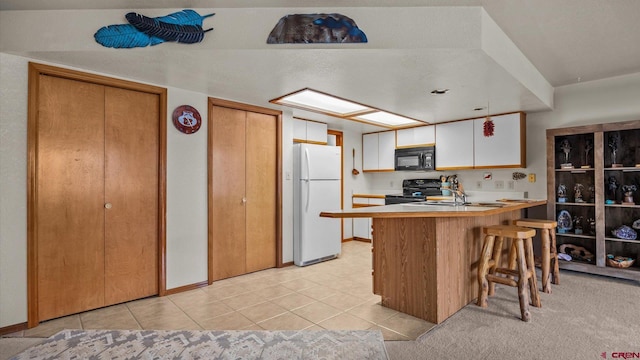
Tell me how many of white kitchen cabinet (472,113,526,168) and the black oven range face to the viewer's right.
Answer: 0

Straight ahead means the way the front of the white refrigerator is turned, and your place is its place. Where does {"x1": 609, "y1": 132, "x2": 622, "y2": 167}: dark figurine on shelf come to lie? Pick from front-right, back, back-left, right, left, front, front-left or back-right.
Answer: front-left

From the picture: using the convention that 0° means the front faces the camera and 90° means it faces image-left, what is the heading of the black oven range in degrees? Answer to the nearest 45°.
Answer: approximately 45°

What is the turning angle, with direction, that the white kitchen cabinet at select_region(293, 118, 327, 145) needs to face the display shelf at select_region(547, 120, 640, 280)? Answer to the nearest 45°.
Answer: approximately 45° to its left

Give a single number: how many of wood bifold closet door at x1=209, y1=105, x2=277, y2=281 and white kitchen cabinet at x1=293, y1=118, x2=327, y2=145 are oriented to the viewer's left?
0

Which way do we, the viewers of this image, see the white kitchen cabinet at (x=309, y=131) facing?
facing the viewer and to the right of the viewer

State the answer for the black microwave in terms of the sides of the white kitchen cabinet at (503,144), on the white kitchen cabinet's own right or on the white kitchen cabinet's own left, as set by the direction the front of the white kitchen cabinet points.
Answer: on the white kitchen cabinet's own right

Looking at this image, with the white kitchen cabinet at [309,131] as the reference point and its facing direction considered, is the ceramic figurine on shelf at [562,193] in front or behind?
in front

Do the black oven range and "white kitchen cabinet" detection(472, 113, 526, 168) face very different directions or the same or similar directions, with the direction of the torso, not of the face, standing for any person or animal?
same or similar directions

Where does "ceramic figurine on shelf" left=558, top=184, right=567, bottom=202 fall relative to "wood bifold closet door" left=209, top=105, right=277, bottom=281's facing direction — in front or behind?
in front

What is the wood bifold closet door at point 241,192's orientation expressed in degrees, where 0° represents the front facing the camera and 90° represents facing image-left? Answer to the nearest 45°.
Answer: approximately 315°

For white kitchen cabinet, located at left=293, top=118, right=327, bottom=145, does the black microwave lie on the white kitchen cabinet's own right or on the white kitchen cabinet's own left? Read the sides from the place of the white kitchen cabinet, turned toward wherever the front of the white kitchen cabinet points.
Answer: on the white kitchen cabinet's own left

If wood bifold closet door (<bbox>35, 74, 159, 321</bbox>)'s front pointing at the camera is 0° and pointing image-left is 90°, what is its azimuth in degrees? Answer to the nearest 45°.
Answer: approximately 315°

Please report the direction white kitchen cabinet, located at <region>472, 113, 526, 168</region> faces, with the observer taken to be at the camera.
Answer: facing the viewer and to the left of the viewer

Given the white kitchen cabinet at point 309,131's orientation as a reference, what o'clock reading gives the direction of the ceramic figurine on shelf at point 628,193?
The ceramic figurine on shelf is roughly at 11 o'clock from the white kitchen cabinet.
